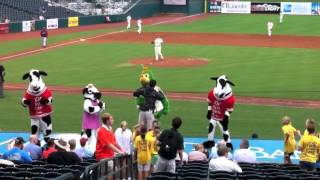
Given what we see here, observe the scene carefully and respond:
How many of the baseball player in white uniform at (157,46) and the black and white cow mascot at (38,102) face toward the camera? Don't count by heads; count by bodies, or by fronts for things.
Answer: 2

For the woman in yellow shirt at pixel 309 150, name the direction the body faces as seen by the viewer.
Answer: away from the camera

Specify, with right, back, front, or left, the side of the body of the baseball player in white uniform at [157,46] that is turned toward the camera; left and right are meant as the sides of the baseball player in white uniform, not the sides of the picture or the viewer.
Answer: front

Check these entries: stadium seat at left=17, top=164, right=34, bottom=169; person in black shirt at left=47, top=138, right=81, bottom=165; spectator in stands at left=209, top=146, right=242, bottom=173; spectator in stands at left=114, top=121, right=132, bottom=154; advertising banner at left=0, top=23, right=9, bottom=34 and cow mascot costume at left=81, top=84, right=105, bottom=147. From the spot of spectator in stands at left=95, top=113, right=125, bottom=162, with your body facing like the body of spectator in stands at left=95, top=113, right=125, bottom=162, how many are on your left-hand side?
3

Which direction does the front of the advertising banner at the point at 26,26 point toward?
toward the camera

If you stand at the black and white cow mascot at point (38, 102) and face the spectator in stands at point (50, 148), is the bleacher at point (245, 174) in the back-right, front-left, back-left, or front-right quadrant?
front-left

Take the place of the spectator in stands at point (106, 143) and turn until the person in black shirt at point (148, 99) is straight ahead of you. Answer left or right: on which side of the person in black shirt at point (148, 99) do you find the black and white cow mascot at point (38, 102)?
left

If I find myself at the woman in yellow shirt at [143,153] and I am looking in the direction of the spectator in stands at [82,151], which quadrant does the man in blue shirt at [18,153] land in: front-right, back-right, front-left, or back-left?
front-left

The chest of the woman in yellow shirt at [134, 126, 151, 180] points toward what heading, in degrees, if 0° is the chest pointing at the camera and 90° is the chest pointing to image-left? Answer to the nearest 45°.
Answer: approximately 180°

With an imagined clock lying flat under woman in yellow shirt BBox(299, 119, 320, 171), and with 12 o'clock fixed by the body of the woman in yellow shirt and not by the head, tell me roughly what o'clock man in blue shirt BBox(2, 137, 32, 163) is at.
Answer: The man in blue shirt is roughly at 8 o'clock from the woman in yellow shirt.

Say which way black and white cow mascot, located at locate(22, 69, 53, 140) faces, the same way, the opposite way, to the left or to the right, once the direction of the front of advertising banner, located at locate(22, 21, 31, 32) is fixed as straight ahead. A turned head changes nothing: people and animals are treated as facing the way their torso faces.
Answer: the same way

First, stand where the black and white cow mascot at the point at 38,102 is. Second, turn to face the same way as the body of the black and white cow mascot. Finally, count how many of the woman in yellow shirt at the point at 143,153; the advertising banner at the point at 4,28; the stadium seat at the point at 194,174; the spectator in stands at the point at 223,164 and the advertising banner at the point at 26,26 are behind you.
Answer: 2
